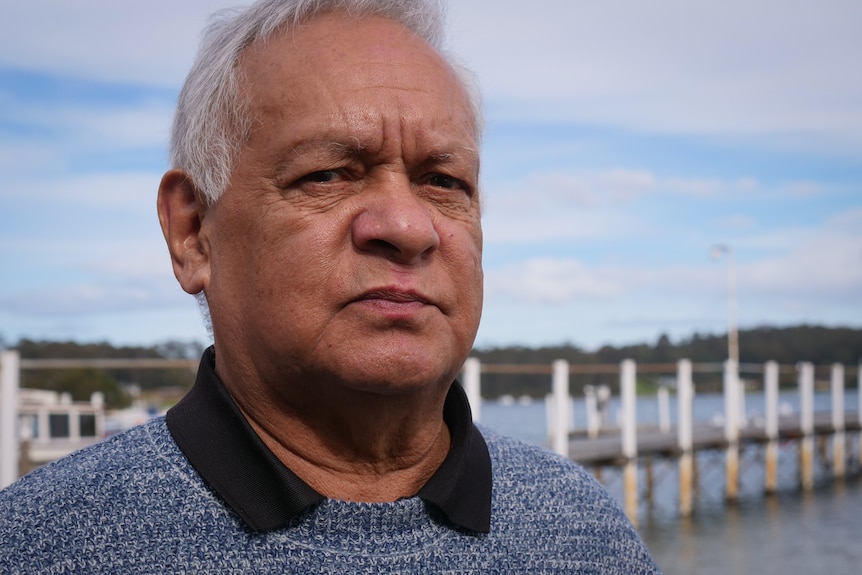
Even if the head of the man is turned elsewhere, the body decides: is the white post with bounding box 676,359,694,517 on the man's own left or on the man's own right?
on the man's own left

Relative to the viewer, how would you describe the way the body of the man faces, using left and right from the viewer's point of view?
facing the viewer and to the right of the viewer

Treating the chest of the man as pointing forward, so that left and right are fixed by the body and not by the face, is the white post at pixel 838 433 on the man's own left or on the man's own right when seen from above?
on the man's own left

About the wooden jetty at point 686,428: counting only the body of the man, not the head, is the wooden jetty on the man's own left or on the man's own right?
on the man's own left

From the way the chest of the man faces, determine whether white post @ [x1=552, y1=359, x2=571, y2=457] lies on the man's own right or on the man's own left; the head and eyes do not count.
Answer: on the man's own left

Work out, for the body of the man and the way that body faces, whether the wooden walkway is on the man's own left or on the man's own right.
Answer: on the man's own left

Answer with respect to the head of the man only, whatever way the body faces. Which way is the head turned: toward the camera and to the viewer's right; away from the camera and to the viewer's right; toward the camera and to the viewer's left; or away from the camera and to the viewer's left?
toward the camera and to the viewer's right

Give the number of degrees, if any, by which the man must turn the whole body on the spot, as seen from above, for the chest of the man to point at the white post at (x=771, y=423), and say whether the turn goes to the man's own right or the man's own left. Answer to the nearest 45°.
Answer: approximately 90° to the man's own left
